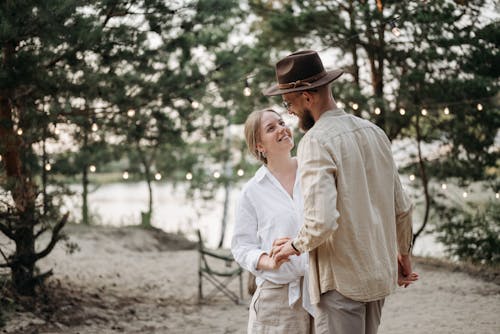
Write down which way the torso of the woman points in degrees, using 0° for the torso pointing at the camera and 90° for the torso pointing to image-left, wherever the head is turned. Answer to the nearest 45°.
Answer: approximately 315°

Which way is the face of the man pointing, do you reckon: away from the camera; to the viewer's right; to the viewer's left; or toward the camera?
to the viewer's left

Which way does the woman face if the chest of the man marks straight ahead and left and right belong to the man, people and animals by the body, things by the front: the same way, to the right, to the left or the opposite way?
the opposite way

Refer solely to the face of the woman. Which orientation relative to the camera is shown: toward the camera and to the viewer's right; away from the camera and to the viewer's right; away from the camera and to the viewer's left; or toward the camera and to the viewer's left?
toward the camera and to the viewer's right

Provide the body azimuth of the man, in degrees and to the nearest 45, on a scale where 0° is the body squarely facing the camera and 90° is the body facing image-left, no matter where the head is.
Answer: approximately 135°
